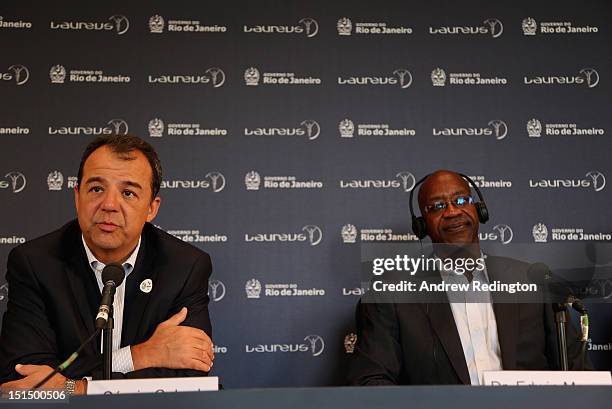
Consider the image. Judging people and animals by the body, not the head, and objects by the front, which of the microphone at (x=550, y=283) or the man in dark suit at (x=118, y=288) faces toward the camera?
the man in dark suit

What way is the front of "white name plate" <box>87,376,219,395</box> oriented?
toward the camera

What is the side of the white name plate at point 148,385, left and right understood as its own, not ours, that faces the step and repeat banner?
back

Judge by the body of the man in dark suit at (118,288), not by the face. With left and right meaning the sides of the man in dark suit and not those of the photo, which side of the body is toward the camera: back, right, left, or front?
front

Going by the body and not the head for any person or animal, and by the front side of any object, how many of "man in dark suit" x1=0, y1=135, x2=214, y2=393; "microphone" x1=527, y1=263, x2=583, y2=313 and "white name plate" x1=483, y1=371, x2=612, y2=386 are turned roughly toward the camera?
2

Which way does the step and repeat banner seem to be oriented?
toward the camera

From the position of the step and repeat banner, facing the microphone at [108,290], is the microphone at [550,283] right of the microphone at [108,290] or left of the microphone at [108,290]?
left

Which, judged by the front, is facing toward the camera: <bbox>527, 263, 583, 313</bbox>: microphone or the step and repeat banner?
the step and repeat banner

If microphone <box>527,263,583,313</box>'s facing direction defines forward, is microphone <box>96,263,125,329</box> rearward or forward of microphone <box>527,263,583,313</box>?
forward

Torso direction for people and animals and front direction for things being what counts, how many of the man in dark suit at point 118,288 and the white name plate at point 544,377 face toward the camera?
2

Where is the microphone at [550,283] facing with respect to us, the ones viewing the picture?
facing to the left of the viewer
